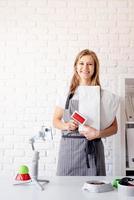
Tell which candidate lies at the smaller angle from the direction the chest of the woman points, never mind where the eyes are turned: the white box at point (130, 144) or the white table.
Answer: the white table

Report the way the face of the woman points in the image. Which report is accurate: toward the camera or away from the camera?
toward the camera

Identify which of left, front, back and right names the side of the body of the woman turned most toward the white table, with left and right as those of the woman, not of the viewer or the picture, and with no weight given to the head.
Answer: front

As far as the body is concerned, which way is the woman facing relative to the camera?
toward the camera

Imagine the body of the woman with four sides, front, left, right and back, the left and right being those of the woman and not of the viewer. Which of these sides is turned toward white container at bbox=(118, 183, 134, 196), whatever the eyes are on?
front

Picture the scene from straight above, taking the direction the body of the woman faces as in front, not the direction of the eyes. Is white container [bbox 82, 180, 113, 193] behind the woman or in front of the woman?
in front

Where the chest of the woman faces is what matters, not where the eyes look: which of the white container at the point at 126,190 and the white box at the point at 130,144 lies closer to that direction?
the white container
